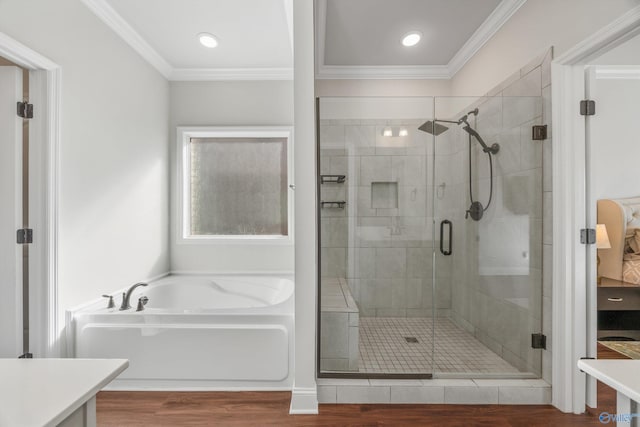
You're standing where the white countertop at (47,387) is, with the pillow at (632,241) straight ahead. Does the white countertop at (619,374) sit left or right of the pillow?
right

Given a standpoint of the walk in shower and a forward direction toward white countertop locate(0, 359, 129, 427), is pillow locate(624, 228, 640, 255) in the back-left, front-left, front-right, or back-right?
back-left

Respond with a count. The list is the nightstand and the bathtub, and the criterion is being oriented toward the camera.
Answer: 2

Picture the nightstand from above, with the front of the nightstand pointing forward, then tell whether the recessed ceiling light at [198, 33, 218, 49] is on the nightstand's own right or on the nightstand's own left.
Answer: on the nightstand's own right

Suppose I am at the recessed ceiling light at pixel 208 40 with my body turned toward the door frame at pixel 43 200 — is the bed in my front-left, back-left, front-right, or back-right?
back-left

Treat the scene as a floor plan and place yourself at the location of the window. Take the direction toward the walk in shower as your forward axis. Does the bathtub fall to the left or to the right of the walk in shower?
right

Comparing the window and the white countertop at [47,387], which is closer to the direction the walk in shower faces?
the white countertop

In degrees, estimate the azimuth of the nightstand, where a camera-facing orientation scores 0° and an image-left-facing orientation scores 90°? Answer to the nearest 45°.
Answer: approximately 0°
